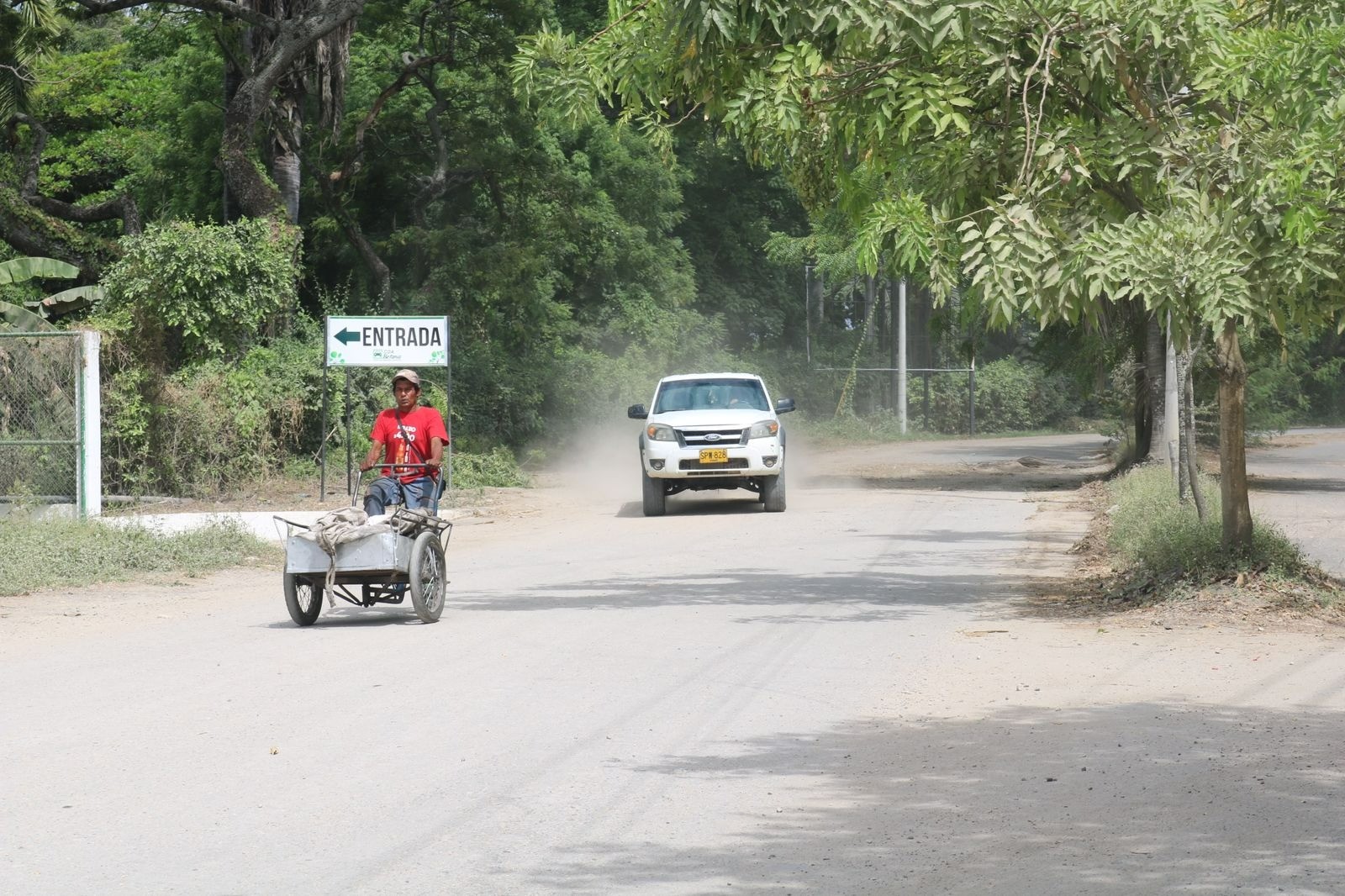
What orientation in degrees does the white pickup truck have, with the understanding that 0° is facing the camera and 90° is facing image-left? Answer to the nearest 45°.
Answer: approximately 0°

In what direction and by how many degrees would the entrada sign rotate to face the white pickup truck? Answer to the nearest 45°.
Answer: approximately 45° to its left

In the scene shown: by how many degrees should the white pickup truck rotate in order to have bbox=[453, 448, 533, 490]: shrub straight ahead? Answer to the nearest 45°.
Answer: approximately 135° to its right

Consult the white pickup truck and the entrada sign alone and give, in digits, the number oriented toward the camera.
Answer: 2

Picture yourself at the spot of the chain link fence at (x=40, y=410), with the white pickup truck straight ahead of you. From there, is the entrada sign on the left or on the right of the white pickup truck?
left

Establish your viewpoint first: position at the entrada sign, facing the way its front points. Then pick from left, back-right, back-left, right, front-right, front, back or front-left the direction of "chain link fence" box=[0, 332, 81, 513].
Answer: front-right

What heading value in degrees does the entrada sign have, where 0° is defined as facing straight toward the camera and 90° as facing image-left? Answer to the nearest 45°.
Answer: approximately 0°

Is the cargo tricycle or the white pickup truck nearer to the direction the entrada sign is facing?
the cargo tricycle

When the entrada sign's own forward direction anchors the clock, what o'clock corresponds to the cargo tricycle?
The cargo tricycle is roughly at 12 o'clock from the entrada sign.
